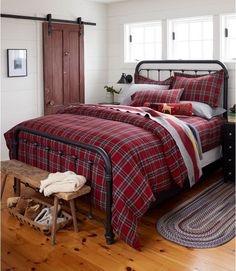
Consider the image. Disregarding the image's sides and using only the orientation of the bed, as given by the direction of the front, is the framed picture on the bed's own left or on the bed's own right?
on the bed's own right

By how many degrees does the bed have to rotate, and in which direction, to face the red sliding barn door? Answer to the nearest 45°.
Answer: approximately 135° to its right

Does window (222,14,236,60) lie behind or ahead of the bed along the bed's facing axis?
behind

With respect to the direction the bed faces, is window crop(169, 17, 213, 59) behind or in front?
behind

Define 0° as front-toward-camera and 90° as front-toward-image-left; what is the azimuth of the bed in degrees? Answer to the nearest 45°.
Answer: approximately 45°

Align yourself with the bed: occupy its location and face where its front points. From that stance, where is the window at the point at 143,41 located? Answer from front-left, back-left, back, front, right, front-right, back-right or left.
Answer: back-right
